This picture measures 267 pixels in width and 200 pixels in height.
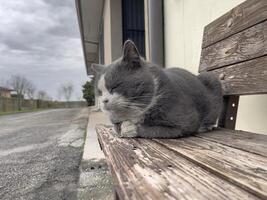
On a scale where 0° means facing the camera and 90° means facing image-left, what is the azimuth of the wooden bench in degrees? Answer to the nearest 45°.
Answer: approximately 45°
